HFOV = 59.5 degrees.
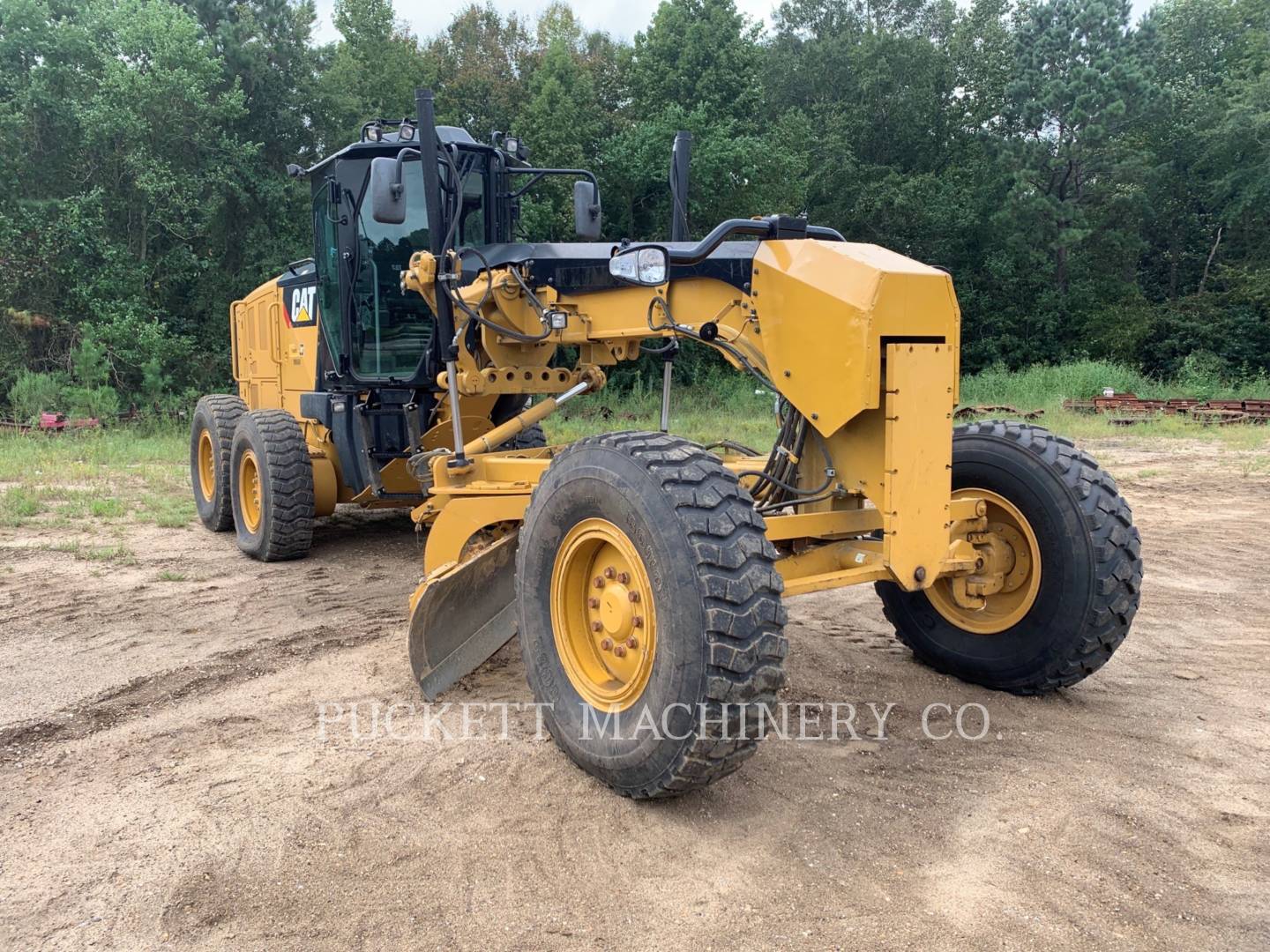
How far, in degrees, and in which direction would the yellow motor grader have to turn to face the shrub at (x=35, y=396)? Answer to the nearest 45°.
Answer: approximately 180°

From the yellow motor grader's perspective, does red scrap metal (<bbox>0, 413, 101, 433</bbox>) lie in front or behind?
behind

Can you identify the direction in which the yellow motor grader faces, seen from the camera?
facing the viewer and to the right of the viewer
